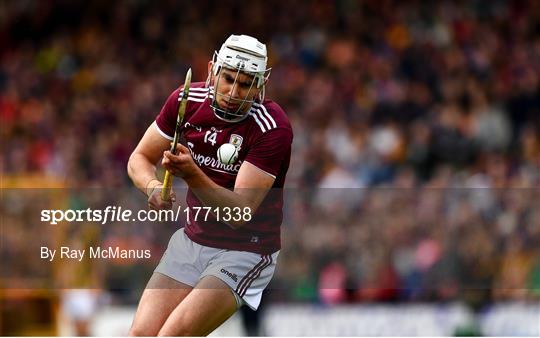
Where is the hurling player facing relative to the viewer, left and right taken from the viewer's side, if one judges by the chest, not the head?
facing the viewer and to the left of the viewer
